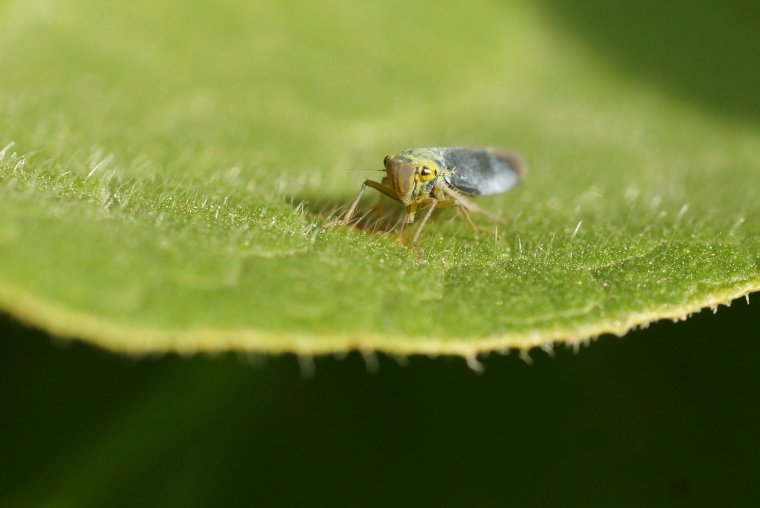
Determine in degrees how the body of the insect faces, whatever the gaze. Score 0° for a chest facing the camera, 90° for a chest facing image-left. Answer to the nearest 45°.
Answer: approximately 45°
